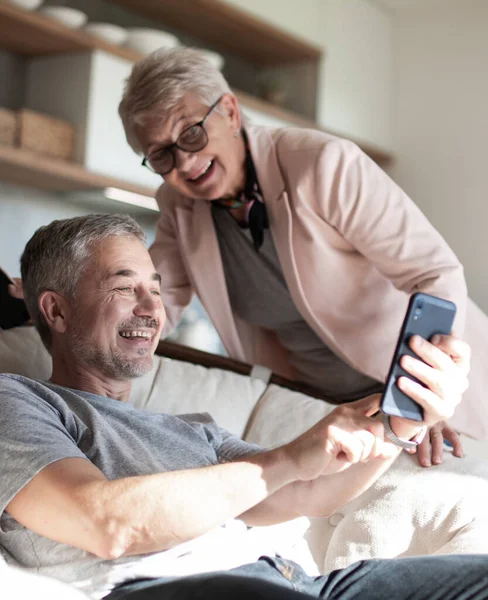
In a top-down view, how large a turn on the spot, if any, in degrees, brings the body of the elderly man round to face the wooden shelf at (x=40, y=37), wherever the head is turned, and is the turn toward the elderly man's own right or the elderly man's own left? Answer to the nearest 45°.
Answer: approximately 135° to the elderly man's own left

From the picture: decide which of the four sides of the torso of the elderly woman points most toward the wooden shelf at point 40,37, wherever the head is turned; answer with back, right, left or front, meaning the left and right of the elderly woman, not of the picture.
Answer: right

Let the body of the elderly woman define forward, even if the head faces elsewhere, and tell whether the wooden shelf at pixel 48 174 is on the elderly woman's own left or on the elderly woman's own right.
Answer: on the elderly woman's own right

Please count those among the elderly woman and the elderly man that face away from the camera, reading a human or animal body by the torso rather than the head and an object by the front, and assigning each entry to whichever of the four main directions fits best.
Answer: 0

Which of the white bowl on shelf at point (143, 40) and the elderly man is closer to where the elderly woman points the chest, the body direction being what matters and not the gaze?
the elderly man

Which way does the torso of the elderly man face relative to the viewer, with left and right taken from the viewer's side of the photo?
facing the viewer and to the right of the viewer

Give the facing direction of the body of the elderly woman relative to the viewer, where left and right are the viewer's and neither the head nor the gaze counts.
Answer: facing the viewer and to the left of the viewer

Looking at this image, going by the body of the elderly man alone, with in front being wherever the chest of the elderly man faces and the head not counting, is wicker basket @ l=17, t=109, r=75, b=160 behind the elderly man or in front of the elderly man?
behind
